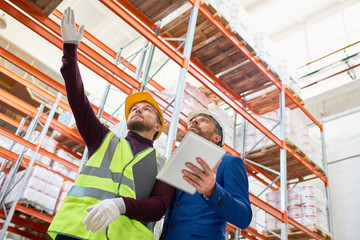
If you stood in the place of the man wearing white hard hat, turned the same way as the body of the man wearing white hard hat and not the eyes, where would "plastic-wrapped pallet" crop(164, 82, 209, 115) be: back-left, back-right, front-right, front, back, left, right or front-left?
back-right

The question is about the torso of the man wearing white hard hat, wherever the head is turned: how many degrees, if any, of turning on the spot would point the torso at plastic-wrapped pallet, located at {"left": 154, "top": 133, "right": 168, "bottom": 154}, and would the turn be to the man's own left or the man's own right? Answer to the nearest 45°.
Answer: approximately 135° to the man's own right

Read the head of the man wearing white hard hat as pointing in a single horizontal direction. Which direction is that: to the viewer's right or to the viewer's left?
to the viewer's left

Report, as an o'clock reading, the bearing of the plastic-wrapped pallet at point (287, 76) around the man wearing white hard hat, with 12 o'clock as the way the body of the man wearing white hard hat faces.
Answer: The plastic-wrapped pallet is roughly at 5 o'clock from the man wearing white hard hat.

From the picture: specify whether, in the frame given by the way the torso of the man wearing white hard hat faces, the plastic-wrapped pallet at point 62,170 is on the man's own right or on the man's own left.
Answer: on the man's own right

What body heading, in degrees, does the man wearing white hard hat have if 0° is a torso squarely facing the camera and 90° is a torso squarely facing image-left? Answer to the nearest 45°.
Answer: approximately 45°

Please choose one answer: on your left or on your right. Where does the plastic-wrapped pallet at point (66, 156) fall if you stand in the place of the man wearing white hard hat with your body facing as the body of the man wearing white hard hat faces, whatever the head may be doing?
on your right
